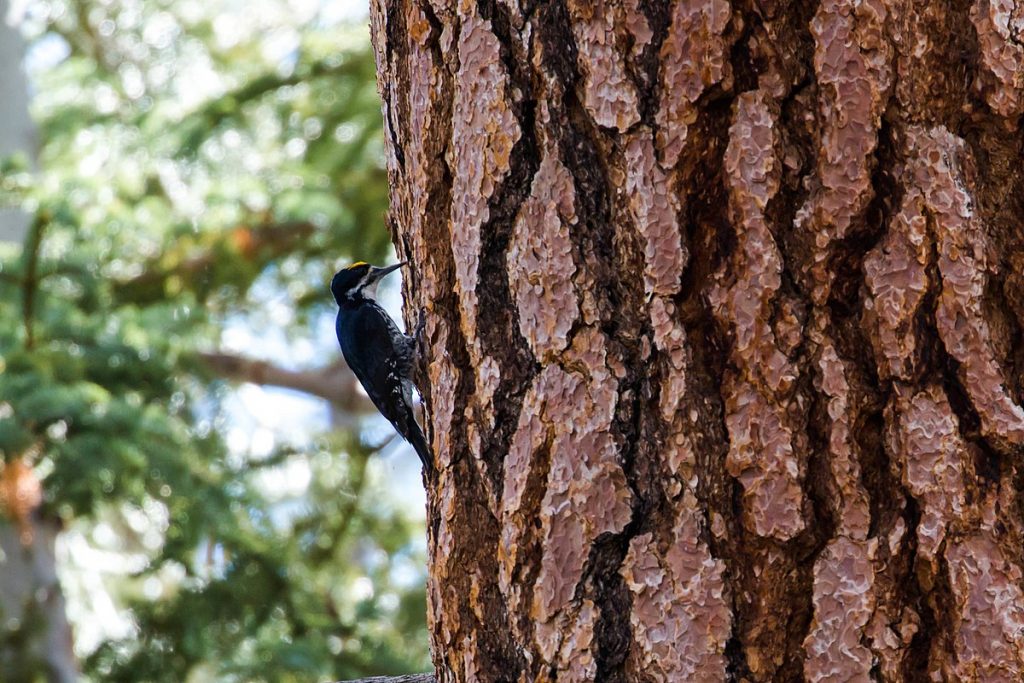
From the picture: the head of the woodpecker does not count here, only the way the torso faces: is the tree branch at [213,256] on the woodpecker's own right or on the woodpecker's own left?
on the woodpecker's own left

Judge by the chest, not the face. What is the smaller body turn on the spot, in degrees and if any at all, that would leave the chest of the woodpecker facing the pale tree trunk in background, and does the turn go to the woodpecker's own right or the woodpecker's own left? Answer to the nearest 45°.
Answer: approximately 135° to the woodpecker's own left

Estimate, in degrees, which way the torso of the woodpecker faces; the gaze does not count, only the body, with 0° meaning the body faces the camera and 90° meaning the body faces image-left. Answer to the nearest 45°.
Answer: approximately 270°

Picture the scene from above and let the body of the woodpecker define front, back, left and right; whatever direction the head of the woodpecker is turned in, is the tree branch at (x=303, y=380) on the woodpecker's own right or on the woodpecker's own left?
on the woodpecker's own left
